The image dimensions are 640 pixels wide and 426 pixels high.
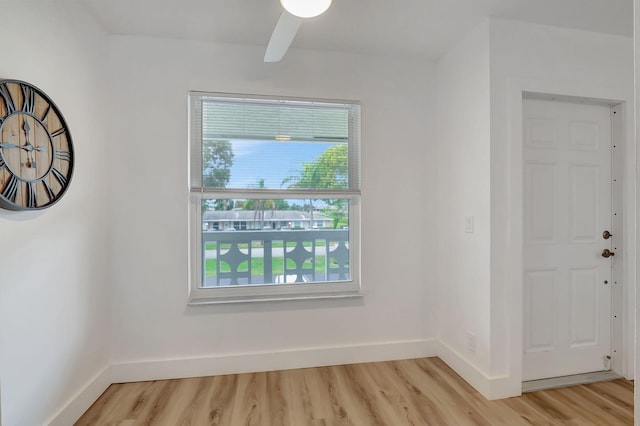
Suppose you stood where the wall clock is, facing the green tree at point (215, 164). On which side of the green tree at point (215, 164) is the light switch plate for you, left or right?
right

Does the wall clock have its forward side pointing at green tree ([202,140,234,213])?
no

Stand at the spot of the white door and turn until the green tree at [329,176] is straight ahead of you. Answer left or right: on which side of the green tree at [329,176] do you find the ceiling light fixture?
left

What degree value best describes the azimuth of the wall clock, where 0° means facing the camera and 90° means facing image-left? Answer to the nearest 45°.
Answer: approximately 315°

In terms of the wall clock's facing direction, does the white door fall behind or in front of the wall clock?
in front

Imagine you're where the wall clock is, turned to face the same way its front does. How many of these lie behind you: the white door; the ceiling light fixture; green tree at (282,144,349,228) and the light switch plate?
0

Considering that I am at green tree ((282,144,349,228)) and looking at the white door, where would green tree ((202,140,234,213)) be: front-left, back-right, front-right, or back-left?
back-right

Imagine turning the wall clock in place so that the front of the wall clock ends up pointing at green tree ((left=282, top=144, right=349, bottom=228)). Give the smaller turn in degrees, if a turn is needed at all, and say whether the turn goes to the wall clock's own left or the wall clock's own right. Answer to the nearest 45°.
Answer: approximately 45° to the wall clock's own left

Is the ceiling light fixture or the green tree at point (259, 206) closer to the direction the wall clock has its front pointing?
the ceiling light fixture

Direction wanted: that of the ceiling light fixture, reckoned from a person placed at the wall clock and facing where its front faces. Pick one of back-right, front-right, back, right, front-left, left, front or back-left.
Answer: front

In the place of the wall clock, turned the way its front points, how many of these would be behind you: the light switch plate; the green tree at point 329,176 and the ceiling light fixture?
0

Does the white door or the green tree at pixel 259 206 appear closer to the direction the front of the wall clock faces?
the white door
